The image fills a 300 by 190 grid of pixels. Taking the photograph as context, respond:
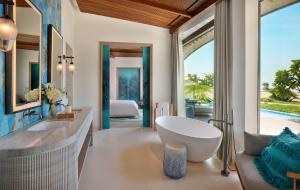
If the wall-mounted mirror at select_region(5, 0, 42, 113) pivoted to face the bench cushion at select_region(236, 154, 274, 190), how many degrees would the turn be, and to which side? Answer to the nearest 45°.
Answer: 0° — it already faces it

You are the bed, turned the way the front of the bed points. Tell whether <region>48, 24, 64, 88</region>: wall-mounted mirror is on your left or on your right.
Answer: on your right

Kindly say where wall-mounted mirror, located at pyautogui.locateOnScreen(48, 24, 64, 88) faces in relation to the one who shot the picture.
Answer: facing to the right of the viewer

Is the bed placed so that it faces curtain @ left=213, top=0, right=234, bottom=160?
no

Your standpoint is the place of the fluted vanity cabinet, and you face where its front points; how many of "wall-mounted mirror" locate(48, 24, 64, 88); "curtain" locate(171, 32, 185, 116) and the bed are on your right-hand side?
0

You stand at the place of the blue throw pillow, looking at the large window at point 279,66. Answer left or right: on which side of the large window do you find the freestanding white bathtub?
left

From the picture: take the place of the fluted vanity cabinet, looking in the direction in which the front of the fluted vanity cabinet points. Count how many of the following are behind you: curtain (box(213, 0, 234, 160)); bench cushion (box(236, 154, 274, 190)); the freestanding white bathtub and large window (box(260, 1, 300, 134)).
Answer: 0

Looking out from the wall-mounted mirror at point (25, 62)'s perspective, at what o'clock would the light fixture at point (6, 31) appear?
The light fixture is roughly at 2 o'clock from the wall-mounted mirror.

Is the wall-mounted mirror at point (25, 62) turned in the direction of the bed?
no

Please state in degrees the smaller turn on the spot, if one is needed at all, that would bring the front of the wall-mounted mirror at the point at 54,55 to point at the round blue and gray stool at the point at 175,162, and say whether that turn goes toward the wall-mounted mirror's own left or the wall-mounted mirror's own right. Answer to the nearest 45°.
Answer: approximately 45° to the wall-mounted mirror's own right

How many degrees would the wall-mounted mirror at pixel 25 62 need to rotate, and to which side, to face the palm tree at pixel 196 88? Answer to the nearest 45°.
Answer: approximately 45° to its left

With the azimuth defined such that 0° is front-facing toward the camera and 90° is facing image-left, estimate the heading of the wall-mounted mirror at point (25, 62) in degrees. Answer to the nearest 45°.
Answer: approximately 315°

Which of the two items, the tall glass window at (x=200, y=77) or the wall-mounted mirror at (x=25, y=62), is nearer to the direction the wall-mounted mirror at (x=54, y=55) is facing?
the tall glass window

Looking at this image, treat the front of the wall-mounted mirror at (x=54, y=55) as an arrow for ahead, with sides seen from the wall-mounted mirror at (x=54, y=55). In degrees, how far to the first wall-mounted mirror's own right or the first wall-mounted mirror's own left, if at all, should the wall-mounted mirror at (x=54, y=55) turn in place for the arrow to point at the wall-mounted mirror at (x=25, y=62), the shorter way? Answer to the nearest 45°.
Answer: approximately 90° to the first wall-mounted mirror's own right
